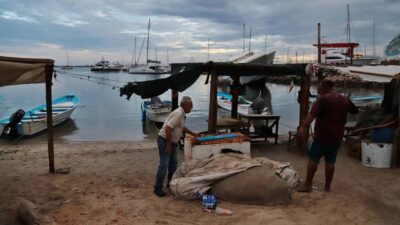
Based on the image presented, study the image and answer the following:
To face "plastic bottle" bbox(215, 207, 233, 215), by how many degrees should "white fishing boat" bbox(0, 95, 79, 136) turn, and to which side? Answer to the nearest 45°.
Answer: approximately 135° to its right

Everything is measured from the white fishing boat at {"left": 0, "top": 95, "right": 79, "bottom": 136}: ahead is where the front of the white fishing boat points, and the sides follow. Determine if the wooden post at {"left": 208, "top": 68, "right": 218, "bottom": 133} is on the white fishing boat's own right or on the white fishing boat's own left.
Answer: on the white fishing boat's own right

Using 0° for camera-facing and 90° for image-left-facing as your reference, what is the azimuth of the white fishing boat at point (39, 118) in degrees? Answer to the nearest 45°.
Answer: approximately 225°

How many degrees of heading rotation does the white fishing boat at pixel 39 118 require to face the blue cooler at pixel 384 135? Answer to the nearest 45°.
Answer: approximately 90° to its right
